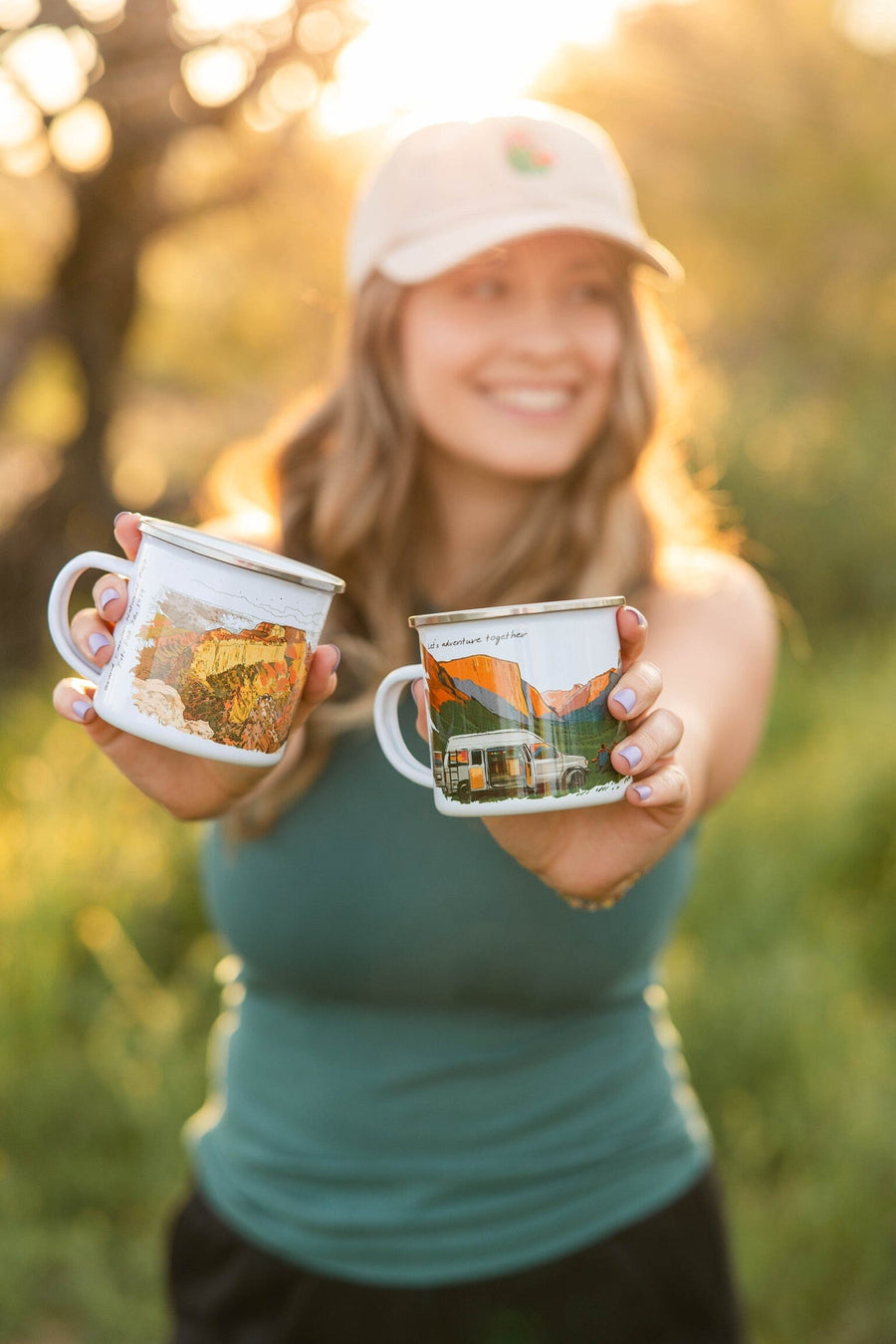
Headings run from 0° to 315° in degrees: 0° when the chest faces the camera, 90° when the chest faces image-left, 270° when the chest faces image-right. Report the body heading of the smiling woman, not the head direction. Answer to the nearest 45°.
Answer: approximately 0°

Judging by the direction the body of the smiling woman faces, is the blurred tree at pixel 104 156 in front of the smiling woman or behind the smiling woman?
behind
